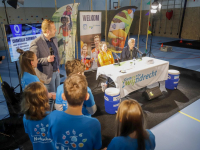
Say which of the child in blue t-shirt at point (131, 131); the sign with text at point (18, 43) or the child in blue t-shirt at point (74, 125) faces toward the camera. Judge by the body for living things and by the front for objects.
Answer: the sign with text

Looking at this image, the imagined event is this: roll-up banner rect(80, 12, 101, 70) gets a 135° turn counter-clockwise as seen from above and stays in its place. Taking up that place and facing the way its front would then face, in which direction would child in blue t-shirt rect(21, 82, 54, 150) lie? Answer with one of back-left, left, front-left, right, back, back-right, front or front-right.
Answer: back-right

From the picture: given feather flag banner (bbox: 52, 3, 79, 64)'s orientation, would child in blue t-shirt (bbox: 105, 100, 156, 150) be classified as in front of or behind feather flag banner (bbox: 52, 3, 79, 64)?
in front

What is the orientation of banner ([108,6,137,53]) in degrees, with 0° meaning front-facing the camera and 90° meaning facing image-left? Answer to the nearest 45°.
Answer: approximately 0°

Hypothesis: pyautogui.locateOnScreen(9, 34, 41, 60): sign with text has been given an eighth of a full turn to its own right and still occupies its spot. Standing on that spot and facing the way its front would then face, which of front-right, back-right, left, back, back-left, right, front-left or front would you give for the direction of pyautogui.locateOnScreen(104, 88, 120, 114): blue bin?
left

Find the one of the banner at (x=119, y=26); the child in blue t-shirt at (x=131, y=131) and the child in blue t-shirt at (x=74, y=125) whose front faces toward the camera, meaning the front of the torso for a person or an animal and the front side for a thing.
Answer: the banner

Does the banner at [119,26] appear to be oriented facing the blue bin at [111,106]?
yes

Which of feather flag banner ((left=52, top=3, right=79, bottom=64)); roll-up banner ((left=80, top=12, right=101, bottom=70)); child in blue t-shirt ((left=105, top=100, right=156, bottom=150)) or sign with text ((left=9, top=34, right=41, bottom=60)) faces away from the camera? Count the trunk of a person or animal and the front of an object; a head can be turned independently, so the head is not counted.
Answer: the child in blue t-shirt

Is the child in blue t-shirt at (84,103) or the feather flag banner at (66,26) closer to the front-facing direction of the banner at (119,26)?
the child in blue t-shirt

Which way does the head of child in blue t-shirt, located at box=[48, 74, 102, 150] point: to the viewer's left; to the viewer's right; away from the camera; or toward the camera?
away from the camera

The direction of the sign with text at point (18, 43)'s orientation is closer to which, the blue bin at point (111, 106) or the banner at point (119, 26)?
the blue bin

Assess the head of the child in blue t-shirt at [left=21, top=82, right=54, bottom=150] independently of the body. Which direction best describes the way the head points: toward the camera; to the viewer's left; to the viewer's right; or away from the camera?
away from the camera

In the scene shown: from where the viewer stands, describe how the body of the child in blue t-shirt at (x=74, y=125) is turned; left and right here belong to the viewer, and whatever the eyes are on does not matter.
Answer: facing away from the viewer

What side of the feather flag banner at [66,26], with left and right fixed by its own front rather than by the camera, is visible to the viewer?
front

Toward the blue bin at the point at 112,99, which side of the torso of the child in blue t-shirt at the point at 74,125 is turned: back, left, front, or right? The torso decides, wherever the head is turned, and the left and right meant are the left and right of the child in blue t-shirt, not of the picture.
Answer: front

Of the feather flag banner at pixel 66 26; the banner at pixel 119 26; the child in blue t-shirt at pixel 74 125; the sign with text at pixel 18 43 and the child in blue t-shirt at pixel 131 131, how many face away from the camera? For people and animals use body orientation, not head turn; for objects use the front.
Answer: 2

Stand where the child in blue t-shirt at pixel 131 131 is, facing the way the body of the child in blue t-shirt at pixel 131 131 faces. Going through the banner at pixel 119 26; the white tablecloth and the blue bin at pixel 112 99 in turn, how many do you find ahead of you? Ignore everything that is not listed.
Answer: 3

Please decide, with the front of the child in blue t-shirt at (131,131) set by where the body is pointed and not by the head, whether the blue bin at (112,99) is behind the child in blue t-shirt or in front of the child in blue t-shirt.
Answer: in front

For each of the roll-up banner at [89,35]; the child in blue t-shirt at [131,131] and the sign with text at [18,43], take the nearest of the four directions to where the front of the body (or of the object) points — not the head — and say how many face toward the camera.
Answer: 2

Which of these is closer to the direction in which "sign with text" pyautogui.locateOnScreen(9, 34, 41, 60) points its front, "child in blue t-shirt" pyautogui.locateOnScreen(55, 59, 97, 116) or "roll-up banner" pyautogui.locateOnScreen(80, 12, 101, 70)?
the child in blue t-shirt

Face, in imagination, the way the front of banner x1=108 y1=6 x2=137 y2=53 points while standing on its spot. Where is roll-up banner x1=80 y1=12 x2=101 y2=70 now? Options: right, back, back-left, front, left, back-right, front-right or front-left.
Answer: front-right

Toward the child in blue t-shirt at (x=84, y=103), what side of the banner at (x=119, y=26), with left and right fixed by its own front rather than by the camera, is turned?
front
